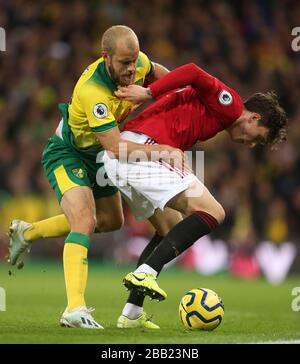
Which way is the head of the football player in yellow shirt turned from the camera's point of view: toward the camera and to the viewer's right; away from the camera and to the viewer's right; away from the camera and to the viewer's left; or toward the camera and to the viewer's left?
toward the camera and to the viewer's right

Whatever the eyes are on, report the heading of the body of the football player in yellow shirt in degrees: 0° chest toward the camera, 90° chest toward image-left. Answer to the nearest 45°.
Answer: approximately 315°

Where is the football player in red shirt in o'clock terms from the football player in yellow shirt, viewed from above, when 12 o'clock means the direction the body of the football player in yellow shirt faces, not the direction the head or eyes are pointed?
The football player in red shirt is roughly at 11 o'clock from the football player in yellow shirt.
